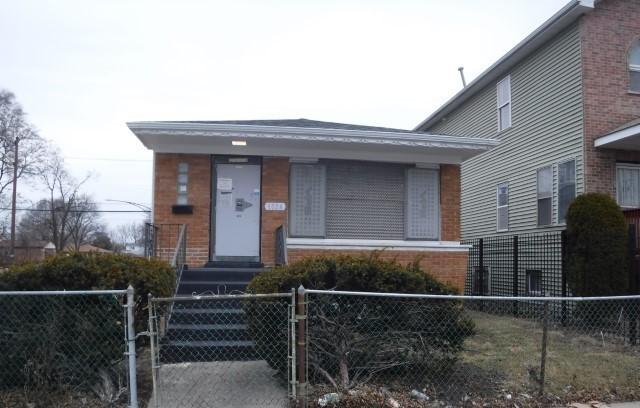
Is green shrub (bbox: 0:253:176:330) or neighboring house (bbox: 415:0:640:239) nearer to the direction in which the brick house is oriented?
the green shrub

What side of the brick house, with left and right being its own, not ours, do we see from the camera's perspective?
front

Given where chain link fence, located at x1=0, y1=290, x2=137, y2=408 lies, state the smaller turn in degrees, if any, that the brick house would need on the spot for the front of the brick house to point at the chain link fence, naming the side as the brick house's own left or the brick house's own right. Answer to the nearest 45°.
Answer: approximately 45° to the brick house's own right

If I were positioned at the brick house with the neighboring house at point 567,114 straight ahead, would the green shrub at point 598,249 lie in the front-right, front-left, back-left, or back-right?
front-right

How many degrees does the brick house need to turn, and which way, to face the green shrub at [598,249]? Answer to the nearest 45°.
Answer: approximately 90° to its left

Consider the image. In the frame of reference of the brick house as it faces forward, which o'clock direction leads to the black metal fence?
The black metal fence is roughly at 8 o'clock from the brick house.

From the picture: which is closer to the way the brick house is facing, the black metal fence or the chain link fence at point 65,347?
the chain link fence

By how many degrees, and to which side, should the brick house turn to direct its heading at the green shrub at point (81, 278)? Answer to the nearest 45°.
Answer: approximately 45° to its right

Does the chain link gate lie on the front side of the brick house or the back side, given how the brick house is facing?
on the front side

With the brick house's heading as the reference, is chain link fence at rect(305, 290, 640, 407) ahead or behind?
ahead

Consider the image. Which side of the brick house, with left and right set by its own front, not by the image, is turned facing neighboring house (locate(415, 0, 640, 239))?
left
